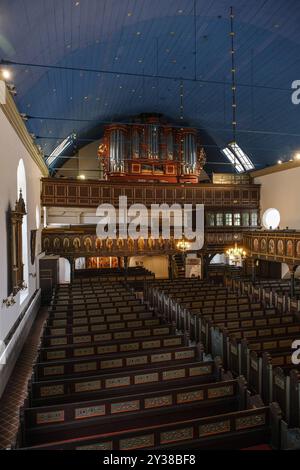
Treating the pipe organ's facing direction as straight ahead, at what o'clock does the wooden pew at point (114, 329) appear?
The wooden pew is roughly at 12 o'clock from the pipe organ.

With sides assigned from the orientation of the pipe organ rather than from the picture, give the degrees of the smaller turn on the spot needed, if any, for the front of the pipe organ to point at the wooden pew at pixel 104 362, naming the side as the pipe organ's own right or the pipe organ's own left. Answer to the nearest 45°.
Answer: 0° — it already faces it

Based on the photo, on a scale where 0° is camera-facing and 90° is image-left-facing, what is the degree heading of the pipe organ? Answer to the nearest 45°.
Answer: approximately 0°

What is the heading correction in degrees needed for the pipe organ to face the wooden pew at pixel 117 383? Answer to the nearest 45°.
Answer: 0° — it already faces it

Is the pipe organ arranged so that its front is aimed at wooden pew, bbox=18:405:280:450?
yes
